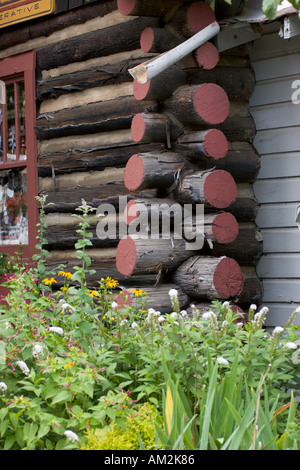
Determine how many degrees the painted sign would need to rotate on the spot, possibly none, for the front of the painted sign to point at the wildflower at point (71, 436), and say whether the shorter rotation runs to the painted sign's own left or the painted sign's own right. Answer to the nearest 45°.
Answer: approximately 45° to the painted sign's own left

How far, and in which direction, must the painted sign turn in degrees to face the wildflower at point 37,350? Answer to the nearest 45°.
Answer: approximately 45° to its left

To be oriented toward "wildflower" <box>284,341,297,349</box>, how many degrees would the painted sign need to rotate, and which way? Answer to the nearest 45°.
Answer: approximately 45° to its left

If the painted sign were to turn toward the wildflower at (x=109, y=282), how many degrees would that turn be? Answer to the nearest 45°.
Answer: approximately 45° to its left

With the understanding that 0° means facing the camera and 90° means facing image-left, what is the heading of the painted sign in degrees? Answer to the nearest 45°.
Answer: approximately 45°

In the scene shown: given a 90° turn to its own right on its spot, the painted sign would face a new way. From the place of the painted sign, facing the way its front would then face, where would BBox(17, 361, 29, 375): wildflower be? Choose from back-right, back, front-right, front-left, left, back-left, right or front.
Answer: back-left
